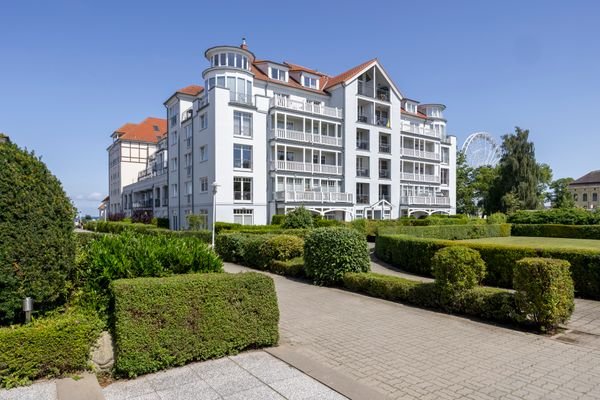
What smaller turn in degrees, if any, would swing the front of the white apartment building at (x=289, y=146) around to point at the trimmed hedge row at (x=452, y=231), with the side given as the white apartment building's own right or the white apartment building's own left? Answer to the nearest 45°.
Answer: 0° — it already faces it

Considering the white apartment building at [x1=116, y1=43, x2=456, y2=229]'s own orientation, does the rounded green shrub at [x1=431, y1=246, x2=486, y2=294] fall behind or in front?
in front

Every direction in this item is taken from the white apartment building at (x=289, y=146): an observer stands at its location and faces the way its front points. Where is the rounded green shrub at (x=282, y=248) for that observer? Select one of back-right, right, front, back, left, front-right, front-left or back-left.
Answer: front-right

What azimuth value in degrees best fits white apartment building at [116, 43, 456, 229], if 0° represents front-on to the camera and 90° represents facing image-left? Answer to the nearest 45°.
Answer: approximately 315°

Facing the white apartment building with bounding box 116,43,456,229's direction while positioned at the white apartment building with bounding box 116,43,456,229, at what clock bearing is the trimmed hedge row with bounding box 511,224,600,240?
The trimmed hedge row is roughly at 11 o'clock from the white apartment building.

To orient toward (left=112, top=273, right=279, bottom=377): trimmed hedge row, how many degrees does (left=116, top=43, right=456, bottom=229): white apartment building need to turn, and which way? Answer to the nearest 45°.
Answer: approximately 45° to its right

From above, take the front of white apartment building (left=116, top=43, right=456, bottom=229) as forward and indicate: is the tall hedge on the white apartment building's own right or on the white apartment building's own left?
on the white apartment building's own right

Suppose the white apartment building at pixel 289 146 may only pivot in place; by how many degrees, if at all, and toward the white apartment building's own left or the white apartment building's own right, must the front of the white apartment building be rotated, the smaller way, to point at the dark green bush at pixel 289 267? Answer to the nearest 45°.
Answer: approximately 45° to the white apartment building's own right
